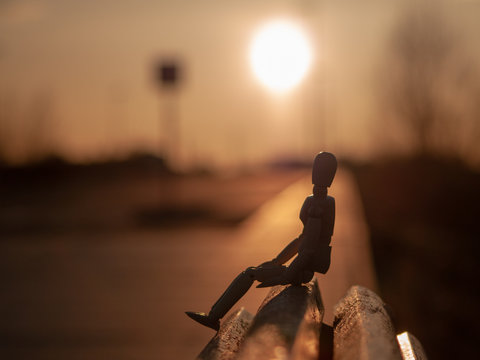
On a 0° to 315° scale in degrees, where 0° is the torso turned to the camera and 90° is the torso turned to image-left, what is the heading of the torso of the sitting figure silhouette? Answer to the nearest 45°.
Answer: approximately 90°
